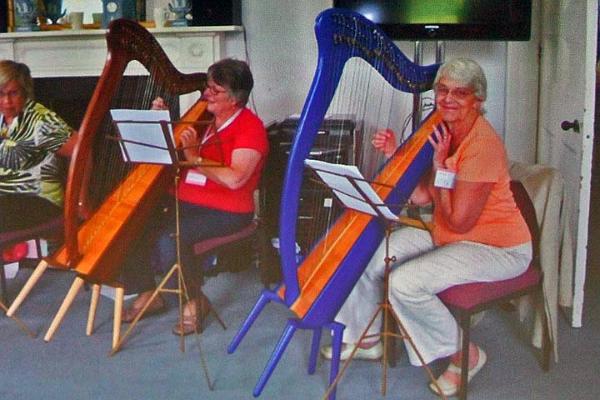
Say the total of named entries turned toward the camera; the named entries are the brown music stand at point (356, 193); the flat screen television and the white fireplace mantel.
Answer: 2

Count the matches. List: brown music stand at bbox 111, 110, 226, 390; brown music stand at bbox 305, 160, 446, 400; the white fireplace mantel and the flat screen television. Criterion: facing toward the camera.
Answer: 2

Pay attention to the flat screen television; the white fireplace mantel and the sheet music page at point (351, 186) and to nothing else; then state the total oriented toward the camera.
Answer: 2

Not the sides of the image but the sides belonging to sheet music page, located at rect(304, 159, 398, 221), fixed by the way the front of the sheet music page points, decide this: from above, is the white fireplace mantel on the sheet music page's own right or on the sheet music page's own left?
on the sheet music page's own left

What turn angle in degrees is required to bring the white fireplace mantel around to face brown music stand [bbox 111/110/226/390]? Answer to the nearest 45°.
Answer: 0° — it already faces it

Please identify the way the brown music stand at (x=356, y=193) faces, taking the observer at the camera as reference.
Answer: facing away from the viewer and to the right of the viewer
